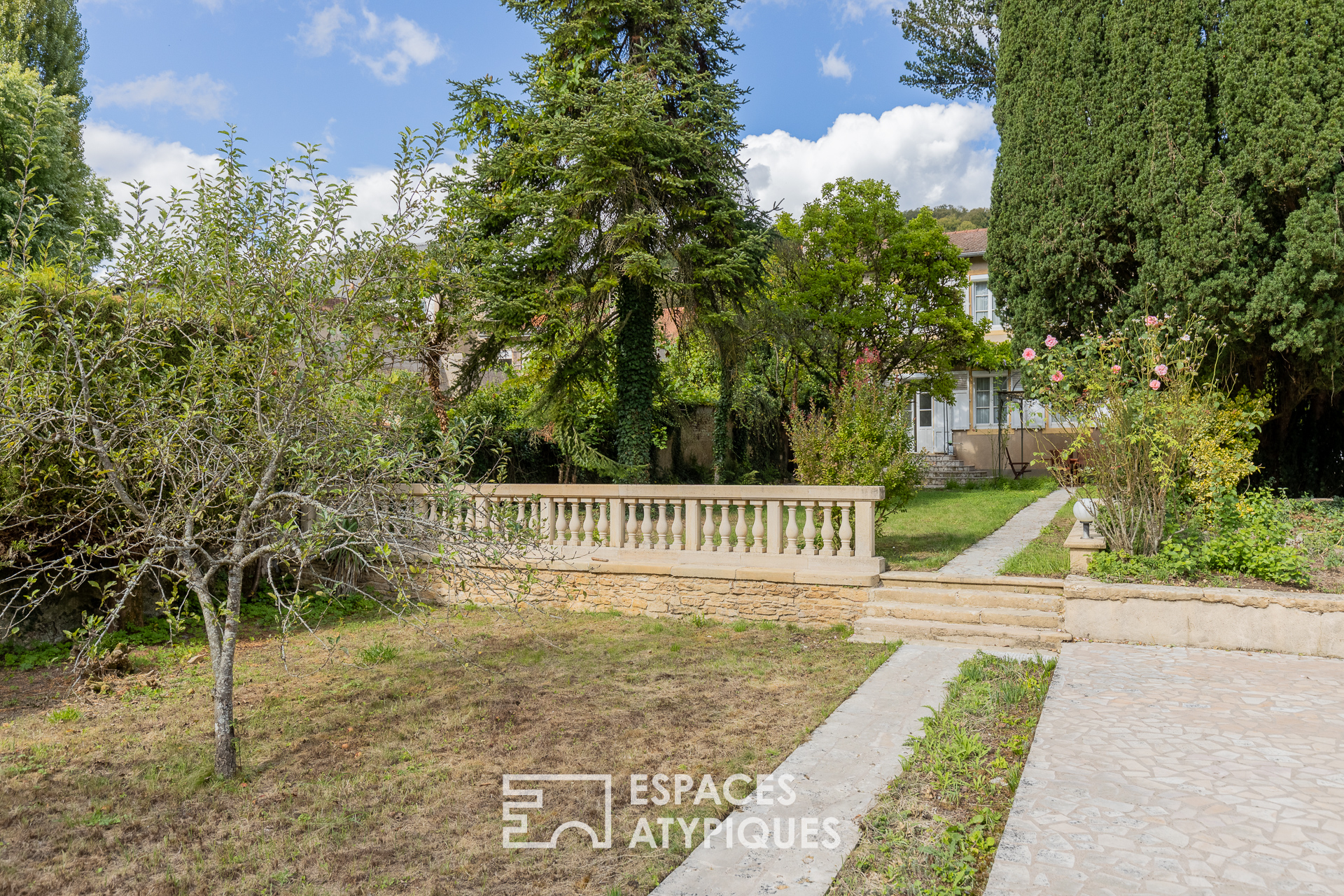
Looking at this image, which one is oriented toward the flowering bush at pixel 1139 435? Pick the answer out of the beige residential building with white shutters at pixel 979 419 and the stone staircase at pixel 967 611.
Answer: the beige residential building with white shutters

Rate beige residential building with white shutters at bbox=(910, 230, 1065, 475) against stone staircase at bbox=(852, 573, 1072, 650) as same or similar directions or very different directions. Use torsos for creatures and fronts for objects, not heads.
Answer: same or similar directions

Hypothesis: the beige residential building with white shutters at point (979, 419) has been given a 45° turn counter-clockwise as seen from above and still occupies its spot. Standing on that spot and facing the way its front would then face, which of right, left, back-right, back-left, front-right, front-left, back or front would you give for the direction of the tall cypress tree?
front-right

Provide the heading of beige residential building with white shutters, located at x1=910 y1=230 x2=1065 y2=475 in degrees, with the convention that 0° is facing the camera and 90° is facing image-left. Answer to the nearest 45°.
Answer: approximately 0°

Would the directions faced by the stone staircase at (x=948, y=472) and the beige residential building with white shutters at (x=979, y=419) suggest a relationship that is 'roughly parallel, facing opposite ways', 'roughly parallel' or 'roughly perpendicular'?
roughly parallel

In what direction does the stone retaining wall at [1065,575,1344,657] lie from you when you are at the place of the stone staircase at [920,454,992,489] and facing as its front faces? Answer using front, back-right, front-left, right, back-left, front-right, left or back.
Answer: front

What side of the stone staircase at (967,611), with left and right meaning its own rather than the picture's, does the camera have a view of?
front

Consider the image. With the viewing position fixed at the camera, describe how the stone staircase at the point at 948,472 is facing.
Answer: facing the viewer

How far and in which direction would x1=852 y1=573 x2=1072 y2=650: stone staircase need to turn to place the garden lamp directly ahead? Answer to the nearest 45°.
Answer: approximately 135° to its left

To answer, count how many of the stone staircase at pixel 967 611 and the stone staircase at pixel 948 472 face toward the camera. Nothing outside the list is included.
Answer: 2

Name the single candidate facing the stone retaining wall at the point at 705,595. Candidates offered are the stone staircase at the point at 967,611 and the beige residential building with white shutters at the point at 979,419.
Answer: the beige residential building with white shutters
